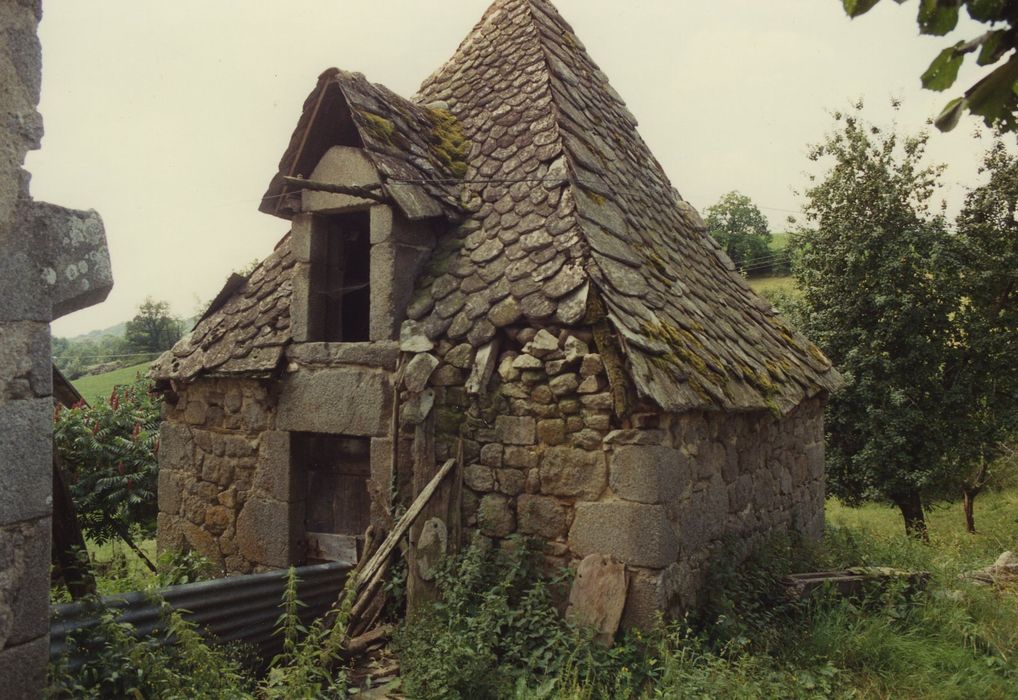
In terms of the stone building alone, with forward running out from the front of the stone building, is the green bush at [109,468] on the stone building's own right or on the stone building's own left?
on the stone building's own right

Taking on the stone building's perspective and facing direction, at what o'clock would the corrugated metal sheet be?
The corrugated metal sheet is roughly at 12 o'clock from the stone building.

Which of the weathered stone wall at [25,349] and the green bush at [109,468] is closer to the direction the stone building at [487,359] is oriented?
the weathered stone wall

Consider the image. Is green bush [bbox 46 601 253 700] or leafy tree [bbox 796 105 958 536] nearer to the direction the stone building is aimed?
the green bush

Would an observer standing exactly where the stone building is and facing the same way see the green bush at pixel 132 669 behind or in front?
in front

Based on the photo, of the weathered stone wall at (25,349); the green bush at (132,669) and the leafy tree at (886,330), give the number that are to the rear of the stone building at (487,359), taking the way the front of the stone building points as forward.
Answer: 1

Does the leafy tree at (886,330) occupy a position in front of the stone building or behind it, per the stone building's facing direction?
behind

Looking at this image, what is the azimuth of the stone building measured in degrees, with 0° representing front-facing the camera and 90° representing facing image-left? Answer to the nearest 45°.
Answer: approximately 45°

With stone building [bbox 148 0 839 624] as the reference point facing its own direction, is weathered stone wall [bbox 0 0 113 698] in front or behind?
in front
